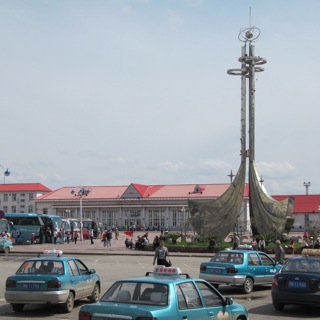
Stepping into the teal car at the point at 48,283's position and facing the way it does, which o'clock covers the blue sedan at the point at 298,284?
The blue sedan is roughly at 2 o'clock from the teal car.

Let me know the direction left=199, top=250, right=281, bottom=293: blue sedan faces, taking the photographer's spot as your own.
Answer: facing away from the viewer and to the right of the viewer

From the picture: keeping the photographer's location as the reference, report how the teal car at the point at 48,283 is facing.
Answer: facing away from the viewer and to the right of the viewer

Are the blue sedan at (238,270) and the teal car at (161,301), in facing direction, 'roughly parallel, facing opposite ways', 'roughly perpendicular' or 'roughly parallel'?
roughly parallel

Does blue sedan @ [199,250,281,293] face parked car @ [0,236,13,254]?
no

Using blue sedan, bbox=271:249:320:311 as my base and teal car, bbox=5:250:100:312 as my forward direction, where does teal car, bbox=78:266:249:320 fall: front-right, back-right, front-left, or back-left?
front-left

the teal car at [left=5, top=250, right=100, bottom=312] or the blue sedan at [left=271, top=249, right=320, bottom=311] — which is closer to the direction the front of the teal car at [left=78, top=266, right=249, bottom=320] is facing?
the blue sedan

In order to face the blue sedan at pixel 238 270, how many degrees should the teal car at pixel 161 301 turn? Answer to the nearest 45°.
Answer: approximately 45° to its left
